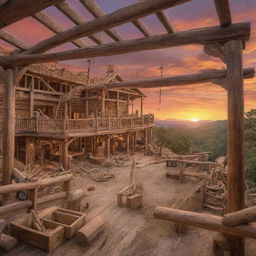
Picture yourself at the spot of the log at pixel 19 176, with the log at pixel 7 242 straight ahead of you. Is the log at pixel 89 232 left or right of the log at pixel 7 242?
left

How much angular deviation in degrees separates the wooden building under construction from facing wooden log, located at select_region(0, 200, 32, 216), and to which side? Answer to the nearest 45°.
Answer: approximately 45° to its right

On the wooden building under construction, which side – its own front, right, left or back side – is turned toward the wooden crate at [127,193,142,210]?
front

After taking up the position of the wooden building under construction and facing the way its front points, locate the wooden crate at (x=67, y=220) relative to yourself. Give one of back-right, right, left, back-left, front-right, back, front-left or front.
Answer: front-right

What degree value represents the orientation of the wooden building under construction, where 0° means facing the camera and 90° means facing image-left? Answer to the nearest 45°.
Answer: approximately 315°

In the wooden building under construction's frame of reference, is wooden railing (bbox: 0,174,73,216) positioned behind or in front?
in front

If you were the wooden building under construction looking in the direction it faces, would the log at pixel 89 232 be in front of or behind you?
in front

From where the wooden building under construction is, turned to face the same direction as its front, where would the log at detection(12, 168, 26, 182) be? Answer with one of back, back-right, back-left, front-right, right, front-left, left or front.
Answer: front-right

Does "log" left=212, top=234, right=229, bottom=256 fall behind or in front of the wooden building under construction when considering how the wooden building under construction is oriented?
in front
